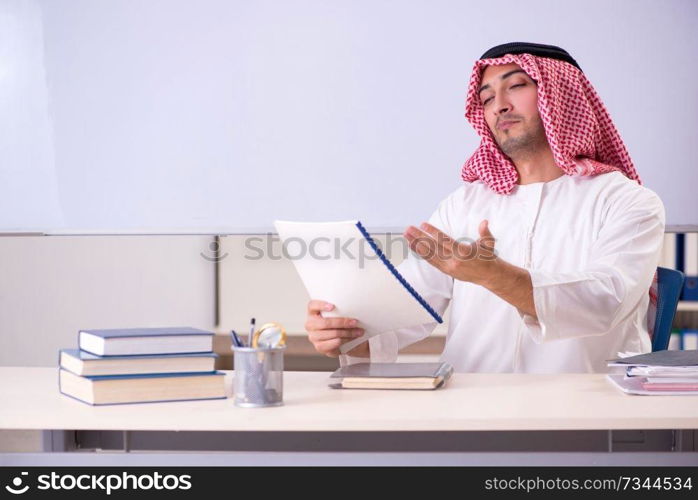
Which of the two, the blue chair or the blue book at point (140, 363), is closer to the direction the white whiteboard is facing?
the blue book

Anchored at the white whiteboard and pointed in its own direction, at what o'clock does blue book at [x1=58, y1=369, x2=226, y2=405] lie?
The blue book is roughly at 12 o'clock from the white whiteboard.

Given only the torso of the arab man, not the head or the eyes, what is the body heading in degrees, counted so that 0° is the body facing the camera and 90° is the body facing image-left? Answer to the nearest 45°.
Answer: approximately 45°

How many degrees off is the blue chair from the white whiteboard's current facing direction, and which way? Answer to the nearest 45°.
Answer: approximately 45° to its left

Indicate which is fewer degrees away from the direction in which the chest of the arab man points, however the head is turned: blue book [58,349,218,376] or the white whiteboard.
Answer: the blue book

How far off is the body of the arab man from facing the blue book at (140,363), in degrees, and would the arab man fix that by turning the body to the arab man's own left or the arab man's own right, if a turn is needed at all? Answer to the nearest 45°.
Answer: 0° — they already face it

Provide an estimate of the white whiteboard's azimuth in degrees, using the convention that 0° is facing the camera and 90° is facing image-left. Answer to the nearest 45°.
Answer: approximately 0°

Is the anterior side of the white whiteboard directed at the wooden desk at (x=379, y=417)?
yes

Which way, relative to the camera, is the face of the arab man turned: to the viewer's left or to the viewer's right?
to the viewer's left

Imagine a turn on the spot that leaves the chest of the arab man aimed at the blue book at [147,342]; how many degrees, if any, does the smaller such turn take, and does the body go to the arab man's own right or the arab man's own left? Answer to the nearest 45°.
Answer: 0° — they already face it
